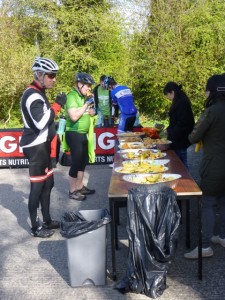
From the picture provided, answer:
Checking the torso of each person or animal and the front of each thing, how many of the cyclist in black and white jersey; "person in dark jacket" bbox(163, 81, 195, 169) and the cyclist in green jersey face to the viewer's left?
1

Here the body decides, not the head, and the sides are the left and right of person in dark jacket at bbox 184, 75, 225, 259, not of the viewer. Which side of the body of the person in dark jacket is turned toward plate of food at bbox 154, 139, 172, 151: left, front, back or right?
front

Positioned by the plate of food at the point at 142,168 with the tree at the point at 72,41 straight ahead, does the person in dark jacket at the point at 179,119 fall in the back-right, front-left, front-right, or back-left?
front-right

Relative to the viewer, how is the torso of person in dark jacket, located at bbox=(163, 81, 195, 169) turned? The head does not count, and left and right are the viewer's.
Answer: facing to the left of the viewer

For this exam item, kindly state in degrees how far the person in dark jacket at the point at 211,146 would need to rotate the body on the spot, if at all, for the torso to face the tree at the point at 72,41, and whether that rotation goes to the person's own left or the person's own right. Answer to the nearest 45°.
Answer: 0° — they already face it

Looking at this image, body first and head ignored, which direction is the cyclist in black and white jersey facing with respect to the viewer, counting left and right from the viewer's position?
facing to the right of the viewer

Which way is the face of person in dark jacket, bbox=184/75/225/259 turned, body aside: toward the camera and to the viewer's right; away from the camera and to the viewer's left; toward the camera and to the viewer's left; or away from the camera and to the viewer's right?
away from the camera and to the viewer's left

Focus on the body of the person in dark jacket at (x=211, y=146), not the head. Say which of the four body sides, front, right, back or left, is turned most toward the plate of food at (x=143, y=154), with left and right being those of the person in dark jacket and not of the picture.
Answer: front

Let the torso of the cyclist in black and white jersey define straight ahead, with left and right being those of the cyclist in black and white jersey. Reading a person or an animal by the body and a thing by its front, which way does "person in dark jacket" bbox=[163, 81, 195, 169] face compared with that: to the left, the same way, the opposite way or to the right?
the opposite way

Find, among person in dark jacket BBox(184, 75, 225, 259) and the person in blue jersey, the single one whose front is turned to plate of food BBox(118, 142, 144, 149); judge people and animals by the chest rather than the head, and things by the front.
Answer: the person in dark jacket

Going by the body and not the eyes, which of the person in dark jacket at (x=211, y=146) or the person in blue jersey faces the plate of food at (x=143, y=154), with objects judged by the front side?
the person in dark jacket

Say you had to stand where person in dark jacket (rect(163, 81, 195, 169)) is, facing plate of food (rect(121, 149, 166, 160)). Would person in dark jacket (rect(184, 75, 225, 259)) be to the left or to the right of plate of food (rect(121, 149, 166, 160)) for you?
left

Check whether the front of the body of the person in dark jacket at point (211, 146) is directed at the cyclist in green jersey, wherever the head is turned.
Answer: yes

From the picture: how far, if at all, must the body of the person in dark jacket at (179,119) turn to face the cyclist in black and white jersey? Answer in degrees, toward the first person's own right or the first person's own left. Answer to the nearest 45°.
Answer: approximately 45° to the first person's own left
